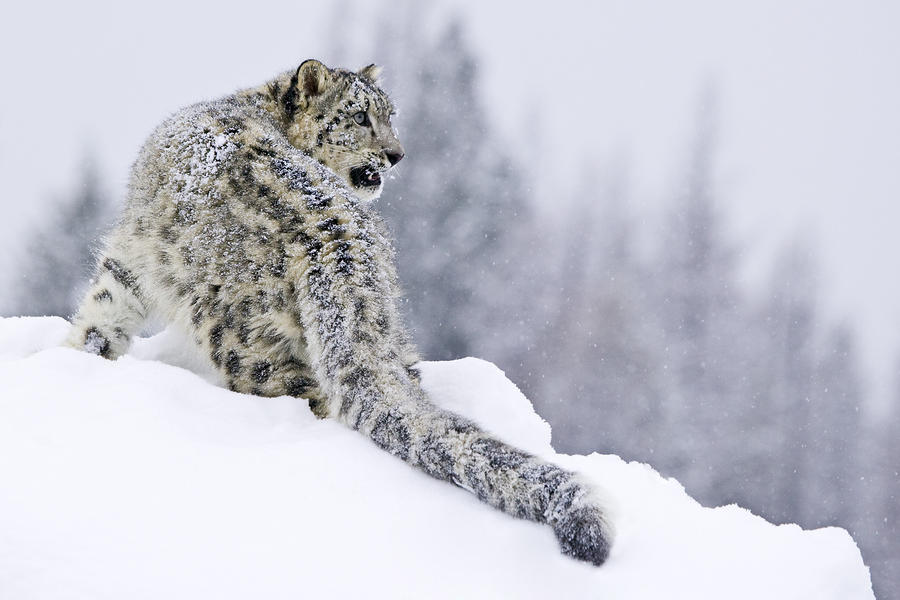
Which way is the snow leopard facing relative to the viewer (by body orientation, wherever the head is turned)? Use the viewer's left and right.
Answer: facing away from the viewer and to the left of the viewer
